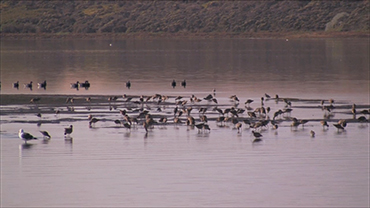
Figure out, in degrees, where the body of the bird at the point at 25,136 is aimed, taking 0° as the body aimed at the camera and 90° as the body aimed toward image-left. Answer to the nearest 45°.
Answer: approximately 90°
